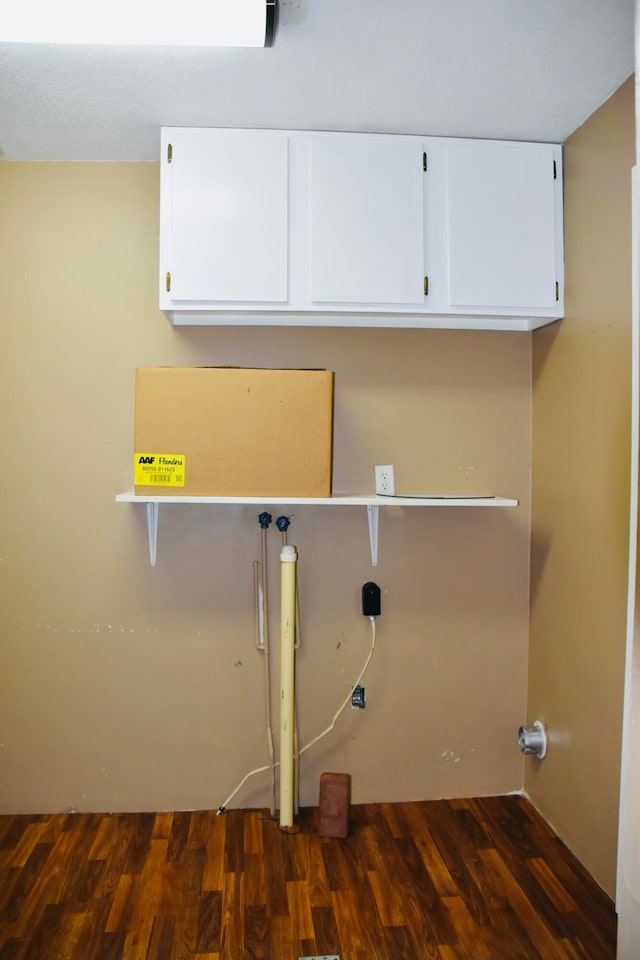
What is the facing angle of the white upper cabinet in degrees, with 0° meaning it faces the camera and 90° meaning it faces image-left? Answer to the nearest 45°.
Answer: approximately 0°

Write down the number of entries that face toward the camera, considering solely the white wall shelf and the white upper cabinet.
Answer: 2

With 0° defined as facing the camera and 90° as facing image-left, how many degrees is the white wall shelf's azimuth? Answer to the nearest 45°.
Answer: approximately 0°
